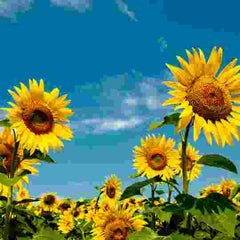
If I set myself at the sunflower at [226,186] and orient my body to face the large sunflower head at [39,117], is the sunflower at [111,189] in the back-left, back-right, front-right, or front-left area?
front-right

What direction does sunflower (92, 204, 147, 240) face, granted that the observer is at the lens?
facing the viewer

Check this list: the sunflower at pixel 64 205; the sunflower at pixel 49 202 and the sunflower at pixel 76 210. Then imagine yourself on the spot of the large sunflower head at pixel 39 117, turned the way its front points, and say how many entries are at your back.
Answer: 3

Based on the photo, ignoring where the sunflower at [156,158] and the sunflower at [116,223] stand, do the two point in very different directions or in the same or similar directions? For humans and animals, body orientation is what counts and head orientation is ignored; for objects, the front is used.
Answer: same or similar directions

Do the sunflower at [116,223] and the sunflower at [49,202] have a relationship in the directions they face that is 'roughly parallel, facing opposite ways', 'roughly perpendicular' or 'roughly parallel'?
roughly parallel

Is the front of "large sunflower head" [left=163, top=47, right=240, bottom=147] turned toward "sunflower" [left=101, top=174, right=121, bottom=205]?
no

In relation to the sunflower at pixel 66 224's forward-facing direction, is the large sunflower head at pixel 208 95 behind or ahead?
ahead

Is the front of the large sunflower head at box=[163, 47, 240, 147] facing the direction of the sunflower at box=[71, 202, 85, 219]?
no

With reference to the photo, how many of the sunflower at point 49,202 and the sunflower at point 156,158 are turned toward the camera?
2

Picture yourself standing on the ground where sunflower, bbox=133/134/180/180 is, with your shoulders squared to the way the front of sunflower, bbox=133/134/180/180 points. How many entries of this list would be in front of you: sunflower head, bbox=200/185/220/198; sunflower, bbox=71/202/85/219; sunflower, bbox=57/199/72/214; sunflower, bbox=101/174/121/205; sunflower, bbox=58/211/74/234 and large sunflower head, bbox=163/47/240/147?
1

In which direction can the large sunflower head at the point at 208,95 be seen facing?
toward the camera

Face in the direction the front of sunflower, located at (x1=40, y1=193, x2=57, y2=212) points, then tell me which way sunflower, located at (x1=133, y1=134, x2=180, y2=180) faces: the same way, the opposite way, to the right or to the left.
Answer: the same way

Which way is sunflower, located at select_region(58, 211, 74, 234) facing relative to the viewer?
toward the camera
